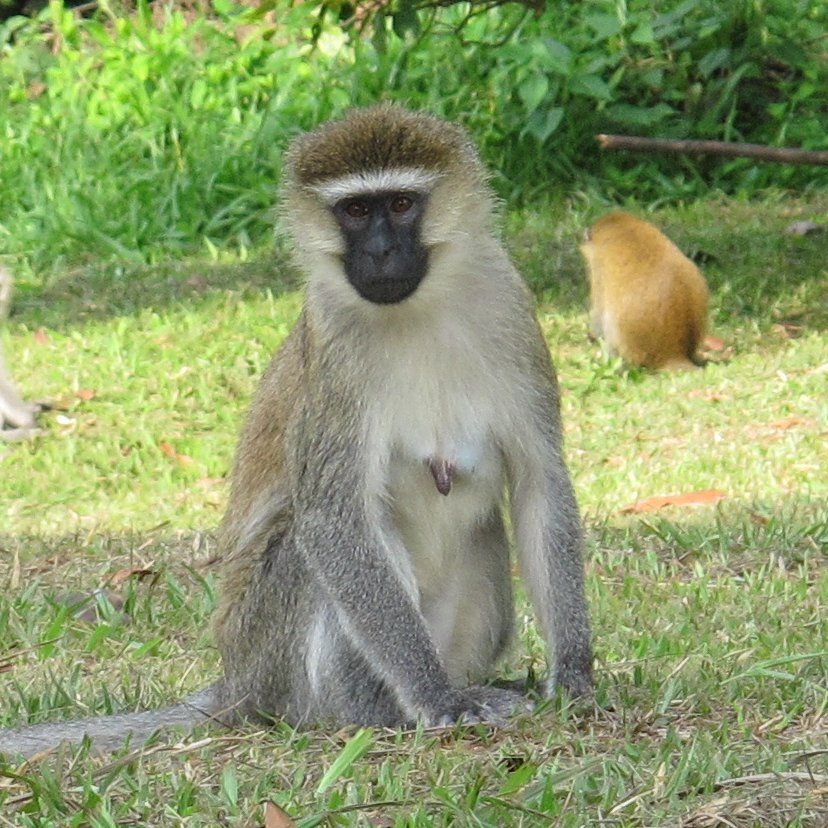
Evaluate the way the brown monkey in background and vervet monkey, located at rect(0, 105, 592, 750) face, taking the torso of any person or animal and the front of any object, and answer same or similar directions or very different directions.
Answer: very different directions

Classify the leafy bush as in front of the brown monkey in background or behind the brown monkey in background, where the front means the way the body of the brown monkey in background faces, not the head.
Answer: in front

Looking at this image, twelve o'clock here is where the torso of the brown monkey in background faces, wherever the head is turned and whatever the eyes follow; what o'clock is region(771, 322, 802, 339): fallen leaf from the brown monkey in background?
The fallen leaf is roughly at 4 o'clock from the brown monkey in background.

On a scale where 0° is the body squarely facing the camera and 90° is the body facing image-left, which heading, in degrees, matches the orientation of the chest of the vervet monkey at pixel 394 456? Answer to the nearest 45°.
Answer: approximately 315°

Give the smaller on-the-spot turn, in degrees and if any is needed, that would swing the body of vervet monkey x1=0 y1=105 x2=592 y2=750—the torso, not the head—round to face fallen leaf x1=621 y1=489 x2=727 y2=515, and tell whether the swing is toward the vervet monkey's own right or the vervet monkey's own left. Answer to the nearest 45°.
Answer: approximately 90° to the vervet monkey's own left

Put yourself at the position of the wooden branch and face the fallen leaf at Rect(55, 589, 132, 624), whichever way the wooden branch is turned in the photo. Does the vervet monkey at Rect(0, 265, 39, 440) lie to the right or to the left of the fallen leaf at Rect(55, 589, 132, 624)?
right

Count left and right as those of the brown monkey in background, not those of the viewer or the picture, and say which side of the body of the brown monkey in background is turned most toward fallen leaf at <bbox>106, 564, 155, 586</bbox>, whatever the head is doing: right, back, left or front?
left

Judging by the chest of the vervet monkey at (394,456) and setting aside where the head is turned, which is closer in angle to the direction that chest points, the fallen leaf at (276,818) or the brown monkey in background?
the fallen leaf

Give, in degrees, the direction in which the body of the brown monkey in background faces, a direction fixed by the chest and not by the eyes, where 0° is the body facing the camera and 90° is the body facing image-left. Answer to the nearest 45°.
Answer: approximately 135°

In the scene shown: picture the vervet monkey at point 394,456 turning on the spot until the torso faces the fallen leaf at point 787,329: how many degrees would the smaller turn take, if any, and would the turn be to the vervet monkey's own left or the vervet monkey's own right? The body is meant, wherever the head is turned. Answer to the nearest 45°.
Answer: approximately 90° to the vervet monkey's own left

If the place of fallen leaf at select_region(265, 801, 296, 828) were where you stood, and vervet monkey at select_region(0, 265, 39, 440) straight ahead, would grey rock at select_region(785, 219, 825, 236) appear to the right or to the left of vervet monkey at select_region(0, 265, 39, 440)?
right

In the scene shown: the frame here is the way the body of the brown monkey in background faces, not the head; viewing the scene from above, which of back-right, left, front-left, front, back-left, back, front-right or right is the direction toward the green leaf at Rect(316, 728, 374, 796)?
back-left

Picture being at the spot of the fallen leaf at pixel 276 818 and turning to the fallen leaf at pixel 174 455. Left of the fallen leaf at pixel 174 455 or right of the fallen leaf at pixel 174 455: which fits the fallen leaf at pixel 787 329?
right
